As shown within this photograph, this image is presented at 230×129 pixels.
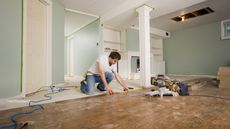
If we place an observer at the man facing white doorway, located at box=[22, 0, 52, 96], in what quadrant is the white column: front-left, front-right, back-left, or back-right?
back-right

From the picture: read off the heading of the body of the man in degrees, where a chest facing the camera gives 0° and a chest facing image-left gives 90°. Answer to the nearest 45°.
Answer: approximately 315°

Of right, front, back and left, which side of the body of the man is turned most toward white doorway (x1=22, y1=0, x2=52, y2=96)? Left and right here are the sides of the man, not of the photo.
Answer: back

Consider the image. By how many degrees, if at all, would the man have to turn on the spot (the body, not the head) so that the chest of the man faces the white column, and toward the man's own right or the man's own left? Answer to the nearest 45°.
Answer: approximately 90° to the man's own left
